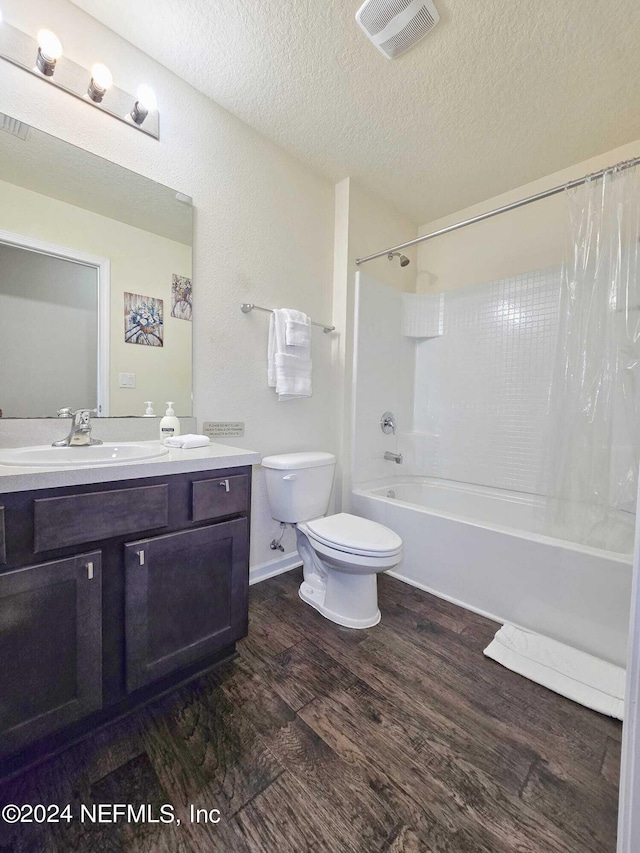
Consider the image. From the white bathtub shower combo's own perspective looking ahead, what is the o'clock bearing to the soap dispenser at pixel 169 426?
The soap dispenser is roughly at 12 o'clock from the white bathtub shower combo.

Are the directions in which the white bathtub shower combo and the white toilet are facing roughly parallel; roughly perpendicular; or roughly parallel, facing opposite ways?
roughly perpendicular

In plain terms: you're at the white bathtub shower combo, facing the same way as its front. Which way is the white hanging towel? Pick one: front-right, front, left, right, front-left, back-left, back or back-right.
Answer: front

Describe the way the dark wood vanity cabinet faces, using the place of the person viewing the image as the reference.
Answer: facing the viewer and to the right of the viewer

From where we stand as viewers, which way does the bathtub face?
facing the viewer and to the left of the viewer

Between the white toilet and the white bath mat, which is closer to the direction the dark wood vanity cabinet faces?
the white bath mat

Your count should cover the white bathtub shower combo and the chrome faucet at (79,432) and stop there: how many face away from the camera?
0

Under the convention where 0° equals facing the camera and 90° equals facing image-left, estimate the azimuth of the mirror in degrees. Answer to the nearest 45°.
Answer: approximately 315°

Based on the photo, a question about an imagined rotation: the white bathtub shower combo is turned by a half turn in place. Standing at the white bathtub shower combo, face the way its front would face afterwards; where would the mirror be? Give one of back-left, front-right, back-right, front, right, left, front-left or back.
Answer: back
